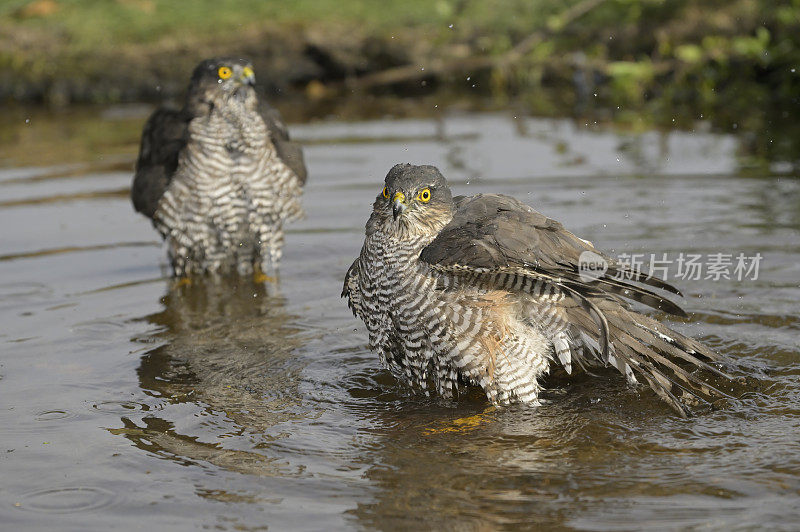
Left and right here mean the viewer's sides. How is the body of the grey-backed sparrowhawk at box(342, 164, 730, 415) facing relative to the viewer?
facing the viewer and to the left of the viewer

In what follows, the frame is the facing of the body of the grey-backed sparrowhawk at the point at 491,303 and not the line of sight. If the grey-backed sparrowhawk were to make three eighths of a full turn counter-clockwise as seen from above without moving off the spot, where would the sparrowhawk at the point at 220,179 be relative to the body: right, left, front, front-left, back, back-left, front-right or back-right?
back-left
